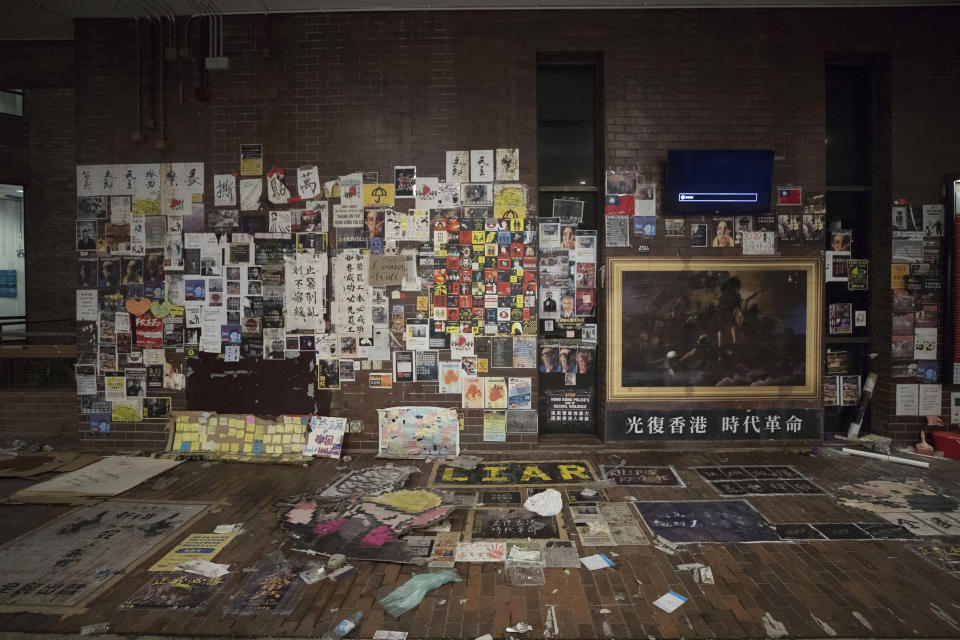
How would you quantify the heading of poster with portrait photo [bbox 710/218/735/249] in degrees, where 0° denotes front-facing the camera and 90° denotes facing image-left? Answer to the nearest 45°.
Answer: approximately 0°

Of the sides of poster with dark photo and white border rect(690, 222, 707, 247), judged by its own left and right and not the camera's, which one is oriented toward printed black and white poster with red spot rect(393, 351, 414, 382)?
right

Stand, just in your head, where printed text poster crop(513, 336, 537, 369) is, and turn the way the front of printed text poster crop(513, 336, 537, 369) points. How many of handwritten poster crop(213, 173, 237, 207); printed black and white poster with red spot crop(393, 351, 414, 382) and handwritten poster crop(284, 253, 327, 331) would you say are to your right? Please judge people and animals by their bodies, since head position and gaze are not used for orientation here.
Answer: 3

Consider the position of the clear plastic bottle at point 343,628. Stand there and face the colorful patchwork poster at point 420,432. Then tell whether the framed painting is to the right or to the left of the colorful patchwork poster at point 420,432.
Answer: right

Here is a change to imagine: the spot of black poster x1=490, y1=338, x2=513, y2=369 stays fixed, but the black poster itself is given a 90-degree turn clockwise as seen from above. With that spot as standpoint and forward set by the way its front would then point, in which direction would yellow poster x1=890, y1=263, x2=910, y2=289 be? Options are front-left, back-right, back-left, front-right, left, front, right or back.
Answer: back

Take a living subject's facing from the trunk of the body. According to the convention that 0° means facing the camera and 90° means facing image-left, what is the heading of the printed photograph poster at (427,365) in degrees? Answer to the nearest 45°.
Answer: approximately 0°

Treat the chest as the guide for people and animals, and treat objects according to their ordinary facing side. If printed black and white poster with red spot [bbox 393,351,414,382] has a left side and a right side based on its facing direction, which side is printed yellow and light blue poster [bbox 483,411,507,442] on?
on its left

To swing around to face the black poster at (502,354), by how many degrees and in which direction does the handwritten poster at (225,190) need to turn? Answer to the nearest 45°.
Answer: approximately 45° to its left
